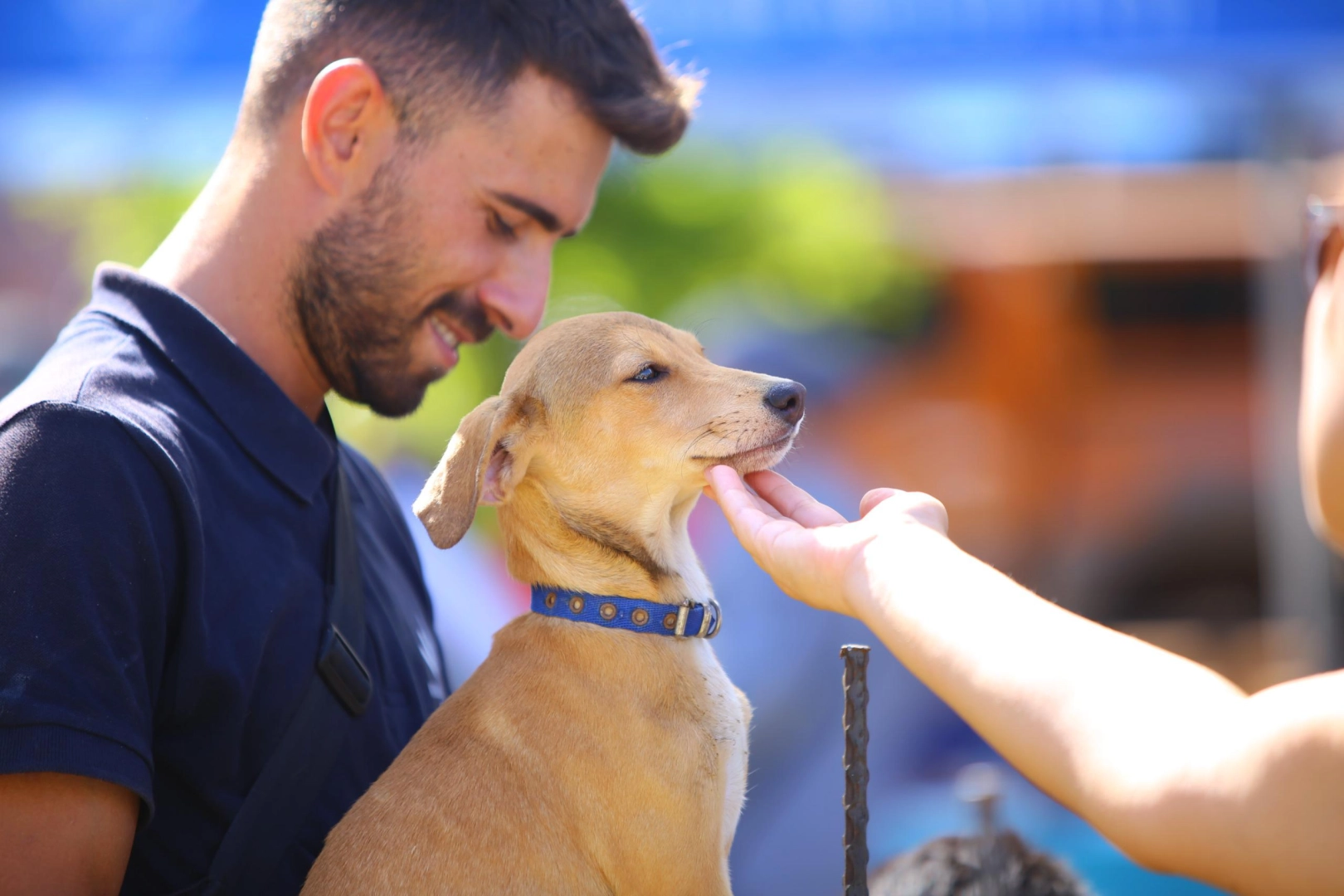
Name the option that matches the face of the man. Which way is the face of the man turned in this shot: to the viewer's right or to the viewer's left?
to the viewer's right
